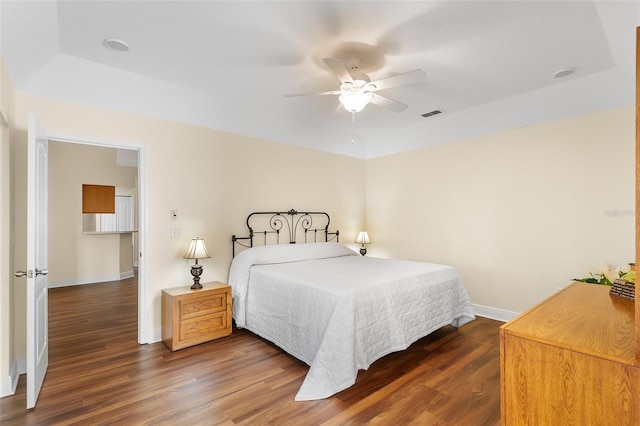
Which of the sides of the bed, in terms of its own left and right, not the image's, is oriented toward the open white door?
right

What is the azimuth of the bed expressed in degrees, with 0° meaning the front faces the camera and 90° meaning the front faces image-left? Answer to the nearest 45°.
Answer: approximately 315°

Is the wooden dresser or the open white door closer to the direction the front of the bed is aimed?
the wooden dresser

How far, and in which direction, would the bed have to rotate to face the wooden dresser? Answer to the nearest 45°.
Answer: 0° — it already faces it
